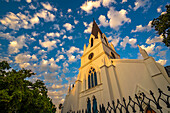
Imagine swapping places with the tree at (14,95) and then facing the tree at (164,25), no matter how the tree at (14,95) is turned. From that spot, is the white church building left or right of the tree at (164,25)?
left

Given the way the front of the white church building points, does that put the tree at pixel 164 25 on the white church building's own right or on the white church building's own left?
on the white church building's own left

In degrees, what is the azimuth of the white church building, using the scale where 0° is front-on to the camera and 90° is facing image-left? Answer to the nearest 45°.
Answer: approximately 45°

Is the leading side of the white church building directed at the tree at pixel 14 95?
yes
